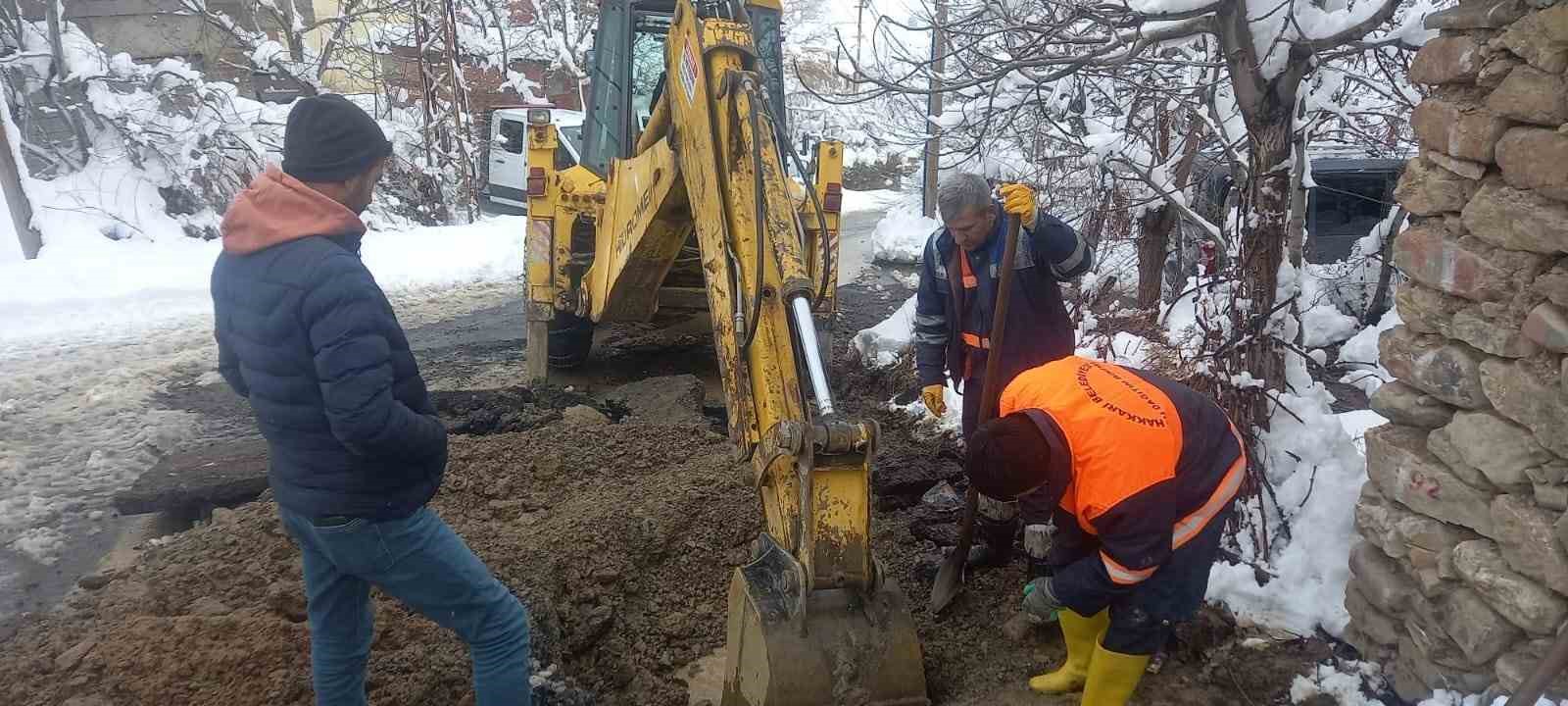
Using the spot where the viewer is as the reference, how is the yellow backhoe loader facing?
facing away from the viewer

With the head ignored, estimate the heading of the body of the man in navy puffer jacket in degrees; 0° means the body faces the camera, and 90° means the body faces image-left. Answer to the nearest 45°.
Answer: approximately 225°

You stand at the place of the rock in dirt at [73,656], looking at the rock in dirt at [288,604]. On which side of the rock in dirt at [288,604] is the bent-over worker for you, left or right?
right

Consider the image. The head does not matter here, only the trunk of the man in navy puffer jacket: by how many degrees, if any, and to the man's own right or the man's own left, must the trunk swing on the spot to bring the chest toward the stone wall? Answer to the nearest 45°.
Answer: approximately 45° to the man's own right

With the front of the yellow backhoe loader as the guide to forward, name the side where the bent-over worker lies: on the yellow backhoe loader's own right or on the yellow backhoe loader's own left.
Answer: on the yellow backhoe loader's own right

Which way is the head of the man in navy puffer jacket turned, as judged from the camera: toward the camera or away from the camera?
away from the camera

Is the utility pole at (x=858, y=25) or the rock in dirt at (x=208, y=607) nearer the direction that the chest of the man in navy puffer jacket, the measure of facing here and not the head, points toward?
the utility pole

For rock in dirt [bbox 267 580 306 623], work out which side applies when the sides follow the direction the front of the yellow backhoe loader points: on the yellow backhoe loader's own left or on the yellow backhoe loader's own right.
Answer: on the yellow backhoe loader's own left
